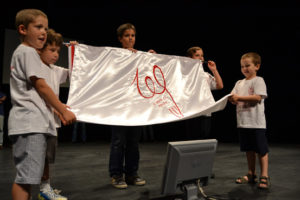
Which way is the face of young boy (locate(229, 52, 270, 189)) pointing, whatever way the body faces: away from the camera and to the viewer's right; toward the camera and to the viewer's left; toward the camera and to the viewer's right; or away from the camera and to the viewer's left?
toward the camera and to the viewer's left

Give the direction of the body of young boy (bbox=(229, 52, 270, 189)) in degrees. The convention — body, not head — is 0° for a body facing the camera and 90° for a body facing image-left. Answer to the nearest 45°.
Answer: approximately 45°

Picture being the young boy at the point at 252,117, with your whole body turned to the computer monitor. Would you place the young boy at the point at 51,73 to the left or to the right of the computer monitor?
right

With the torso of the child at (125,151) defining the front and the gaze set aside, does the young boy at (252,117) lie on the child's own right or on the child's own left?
on the child's own left

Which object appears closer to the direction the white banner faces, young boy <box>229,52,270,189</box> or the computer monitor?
the computer monitor

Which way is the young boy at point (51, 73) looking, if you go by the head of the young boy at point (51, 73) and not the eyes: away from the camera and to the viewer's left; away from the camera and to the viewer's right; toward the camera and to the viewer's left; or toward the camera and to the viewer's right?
toward the camera and to the viewer's right

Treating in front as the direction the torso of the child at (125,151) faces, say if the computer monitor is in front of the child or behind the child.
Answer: in front

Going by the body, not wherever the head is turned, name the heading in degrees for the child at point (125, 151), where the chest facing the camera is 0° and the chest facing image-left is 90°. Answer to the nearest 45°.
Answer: approximately 315°

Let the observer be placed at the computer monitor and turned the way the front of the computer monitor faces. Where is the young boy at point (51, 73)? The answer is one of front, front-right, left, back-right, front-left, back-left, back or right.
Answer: front-left

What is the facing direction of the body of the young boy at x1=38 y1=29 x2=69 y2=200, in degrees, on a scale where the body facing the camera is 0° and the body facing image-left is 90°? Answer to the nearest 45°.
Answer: approximately 315°
